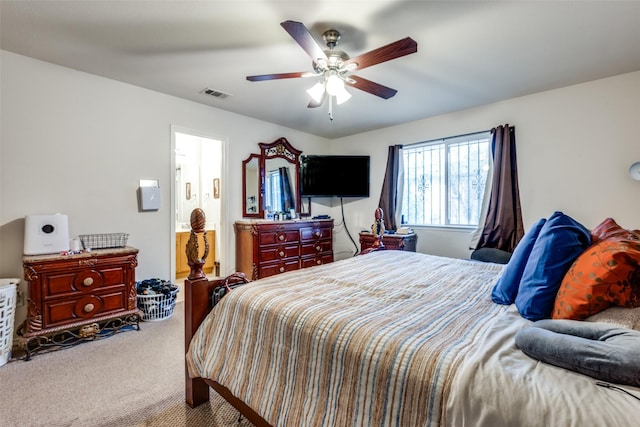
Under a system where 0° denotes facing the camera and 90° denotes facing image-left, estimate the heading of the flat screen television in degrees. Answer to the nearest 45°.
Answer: approximately 0°

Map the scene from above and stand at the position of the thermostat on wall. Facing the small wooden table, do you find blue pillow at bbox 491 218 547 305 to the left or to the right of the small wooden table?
right

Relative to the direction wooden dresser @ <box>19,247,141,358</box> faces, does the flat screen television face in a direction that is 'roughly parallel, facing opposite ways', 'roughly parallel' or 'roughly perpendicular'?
roughly perpendicular

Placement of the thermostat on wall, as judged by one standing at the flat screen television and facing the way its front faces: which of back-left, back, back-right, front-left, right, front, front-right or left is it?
front-right

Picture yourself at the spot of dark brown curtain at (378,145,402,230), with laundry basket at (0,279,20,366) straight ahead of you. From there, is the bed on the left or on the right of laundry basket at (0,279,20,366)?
left

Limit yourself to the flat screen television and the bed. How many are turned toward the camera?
1

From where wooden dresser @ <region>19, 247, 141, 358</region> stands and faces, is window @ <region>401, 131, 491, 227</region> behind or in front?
in front

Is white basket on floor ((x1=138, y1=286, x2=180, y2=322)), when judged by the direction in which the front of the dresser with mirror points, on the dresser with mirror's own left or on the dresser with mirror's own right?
on the dresser with mirror's own right

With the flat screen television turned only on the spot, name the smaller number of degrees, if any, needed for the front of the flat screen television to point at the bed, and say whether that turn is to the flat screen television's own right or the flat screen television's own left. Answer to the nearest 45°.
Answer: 0° — it already faces it
